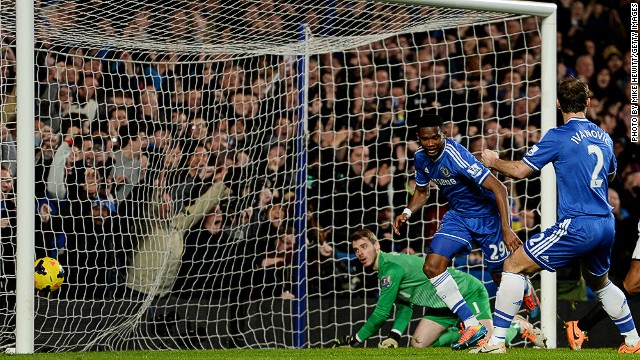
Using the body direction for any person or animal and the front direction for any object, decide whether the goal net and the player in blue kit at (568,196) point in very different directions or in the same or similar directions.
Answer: very different directions

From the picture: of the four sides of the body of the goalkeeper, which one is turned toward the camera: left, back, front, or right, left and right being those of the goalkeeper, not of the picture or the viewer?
left

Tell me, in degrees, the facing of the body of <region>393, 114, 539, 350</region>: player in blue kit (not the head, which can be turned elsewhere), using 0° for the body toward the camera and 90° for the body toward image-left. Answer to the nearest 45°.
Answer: approximately 45°

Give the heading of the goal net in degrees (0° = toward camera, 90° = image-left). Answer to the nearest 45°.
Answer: approximately 315°

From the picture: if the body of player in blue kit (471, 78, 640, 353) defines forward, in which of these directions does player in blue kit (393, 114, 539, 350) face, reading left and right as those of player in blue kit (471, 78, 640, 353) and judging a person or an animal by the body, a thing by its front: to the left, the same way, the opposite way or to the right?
to the left

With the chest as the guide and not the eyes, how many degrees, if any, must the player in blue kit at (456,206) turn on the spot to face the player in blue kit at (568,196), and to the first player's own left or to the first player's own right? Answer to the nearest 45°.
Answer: approximately 90° to the first player's own left

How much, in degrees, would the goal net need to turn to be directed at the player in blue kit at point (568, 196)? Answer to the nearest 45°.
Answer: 0° — it already faces them

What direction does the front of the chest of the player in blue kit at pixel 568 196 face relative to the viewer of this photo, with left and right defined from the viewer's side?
facing away from the viewer and to the left of the viewer
